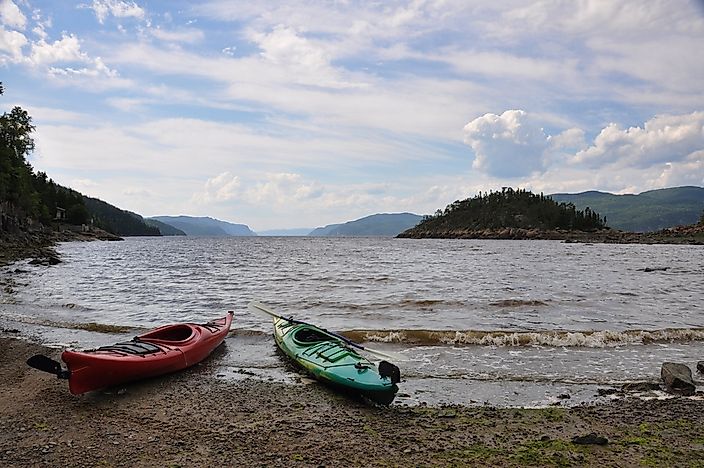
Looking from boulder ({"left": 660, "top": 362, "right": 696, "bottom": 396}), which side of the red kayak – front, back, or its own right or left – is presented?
right

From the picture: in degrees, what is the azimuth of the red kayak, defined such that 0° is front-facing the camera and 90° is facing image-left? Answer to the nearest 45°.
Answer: approximately 225°

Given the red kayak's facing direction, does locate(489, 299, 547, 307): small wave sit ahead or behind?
ahead

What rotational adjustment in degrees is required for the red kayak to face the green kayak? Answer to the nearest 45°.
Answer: approximately 90° to its right

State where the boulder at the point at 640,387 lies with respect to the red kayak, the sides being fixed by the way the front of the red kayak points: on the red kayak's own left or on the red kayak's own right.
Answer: on the red kayak's own right

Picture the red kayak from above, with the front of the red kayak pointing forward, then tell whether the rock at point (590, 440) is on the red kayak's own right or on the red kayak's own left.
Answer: on the red kayak's own right

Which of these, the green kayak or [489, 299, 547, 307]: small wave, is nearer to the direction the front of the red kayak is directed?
the small wave

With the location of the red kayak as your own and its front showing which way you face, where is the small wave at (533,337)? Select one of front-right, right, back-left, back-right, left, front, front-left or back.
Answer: front-right

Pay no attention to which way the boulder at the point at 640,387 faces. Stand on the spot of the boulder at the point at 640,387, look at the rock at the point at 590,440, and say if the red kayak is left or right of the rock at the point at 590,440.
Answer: right

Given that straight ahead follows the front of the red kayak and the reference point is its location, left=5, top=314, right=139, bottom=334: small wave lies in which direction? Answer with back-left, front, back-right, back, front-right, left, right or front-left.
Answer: front-left
